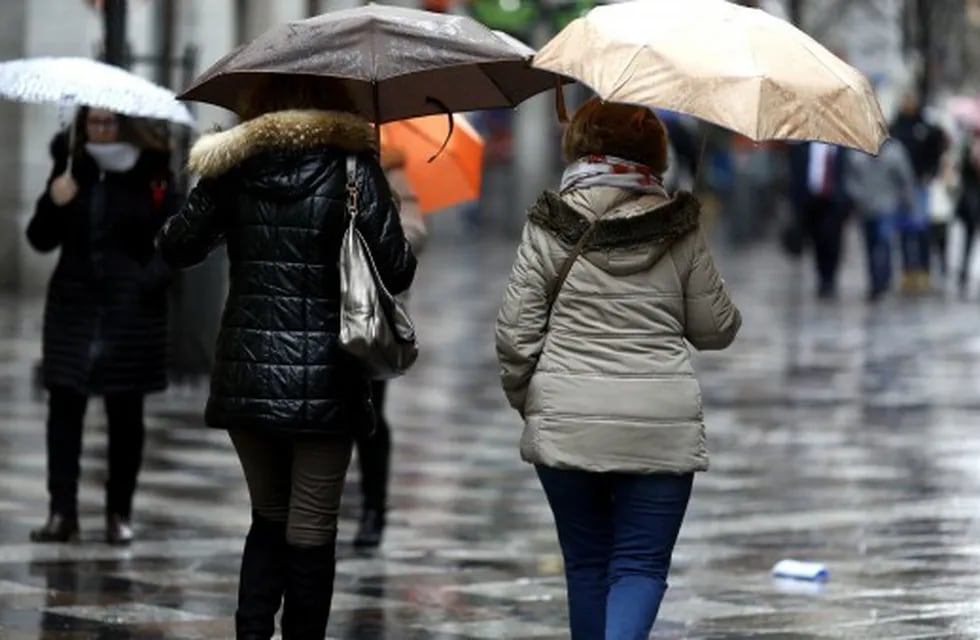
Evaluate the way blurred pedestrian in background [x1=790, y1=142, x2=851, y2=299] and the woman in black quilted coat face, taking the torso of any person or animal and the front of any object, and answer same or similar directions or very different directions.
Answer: very different directions

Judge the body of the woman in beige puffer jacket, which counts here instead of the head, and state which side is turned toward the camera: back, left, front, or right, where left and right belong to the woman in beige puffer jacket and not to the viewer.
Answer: back

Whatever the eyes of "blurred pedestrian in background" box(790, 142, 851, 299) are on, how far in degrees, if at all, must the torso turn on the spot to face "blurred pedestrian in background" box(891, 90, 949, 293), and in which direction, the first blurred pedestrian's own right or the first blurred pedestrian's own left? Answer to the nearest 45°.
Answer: approximately 135° to the first blurred pedestrian's own left

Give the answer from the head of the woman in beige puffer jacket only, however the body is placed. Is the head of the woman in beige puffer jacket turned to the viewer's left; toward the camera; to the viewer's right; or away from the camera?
away from the camera

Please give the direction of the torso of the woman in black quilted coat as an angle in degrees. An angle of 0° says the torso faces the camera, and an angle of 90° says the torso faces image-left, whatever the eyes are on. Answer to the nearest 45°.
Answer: approximately 180°

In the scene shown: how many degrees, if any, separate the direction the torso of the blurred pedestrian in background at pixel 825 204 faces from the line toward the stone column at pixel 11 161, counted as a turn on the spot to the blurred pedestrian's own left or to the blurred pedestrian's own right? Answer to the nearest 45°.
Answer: approximately 45° to the blurred pedestrian's own right

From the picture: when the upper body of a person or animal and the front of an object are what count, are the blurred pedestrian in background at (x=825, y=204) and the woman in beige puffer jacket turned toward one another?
yes

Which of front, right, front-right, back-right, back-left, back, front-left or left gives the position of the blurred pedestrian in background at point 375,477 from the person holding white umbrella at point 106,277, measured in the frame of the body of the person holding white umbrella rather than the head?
left
